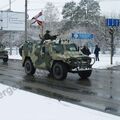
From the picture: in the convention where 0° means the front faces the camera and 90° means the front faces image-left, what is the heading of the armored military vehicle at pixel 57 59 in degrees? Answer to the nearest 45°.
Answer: approximately 315°
